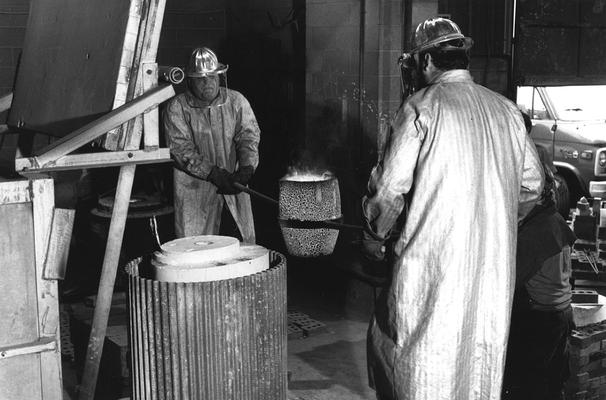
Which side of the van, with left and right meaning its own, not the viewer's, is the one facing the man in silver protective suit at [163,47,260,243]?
right

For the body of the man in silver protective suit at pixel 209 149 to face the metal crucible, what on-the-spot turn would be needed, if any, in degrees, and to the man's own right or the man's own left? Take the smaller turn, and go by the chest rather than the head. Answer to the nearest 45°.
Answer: approximately 90° to the man's own left

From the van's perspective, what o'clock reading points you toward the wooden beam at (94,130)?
The wooden beam is roughly at 2 o'clock from the van.

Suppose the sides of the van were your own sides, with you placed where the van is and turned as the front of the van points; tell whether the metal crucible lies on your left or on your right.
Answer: on your right

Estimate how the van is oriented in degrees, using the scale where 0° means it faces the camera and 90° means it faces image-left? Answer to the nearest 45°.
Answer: approximately 315°

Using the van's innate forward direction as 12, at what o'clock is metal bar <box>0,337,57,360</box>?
The metal bar is roughly at 2 o'clock from the van.

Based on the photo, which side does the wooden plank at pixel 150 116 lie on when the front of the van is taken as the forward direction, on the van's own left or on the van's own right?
on the van's own right

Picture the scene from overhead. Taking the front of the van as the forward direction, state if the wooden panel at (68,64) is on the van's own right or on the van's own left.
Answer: on the van's own right

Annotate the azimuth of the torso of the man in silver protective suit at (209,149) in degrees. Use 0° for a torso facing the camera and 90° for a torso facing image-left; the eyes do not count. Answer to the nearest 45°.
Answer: approximately 0°
